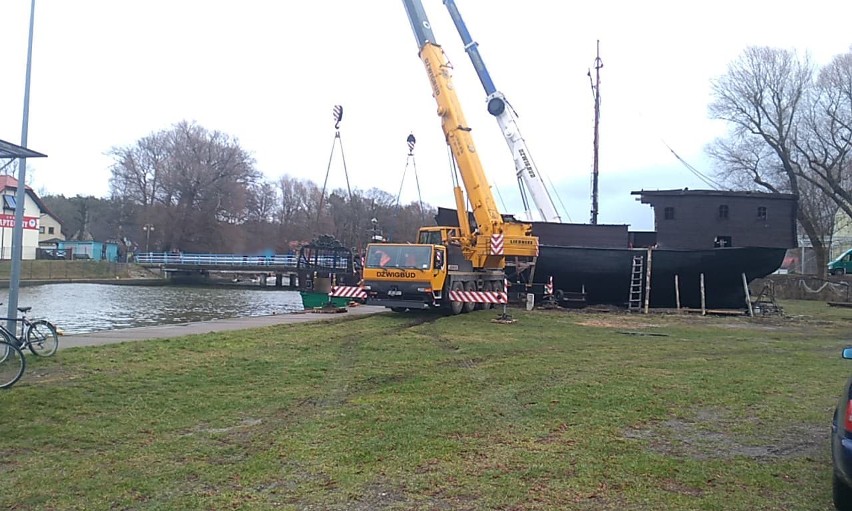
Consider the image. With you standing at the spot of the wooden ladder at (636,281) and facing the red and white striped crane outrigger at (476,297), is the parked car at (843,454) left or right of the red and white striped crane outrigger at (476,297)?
left

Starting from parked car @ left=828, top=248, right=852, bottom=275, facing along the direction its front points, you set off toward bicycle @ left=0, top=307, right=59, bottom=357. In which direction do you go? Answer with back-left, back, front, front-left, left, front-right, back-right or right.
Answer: left

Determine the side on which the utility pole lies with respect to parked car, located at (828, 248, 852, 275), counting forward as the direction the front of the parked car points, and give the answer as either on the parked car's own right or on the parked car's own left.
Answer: on the parked car's own left

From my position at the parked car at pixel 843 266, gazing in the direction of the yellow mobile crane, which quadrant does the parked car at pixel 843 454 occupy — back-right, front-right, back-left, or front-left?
front-left

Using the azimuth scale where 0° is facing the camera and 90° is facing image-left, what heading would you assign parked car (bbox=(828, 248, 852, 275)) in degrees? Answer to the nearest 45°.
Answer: approximately 90°
